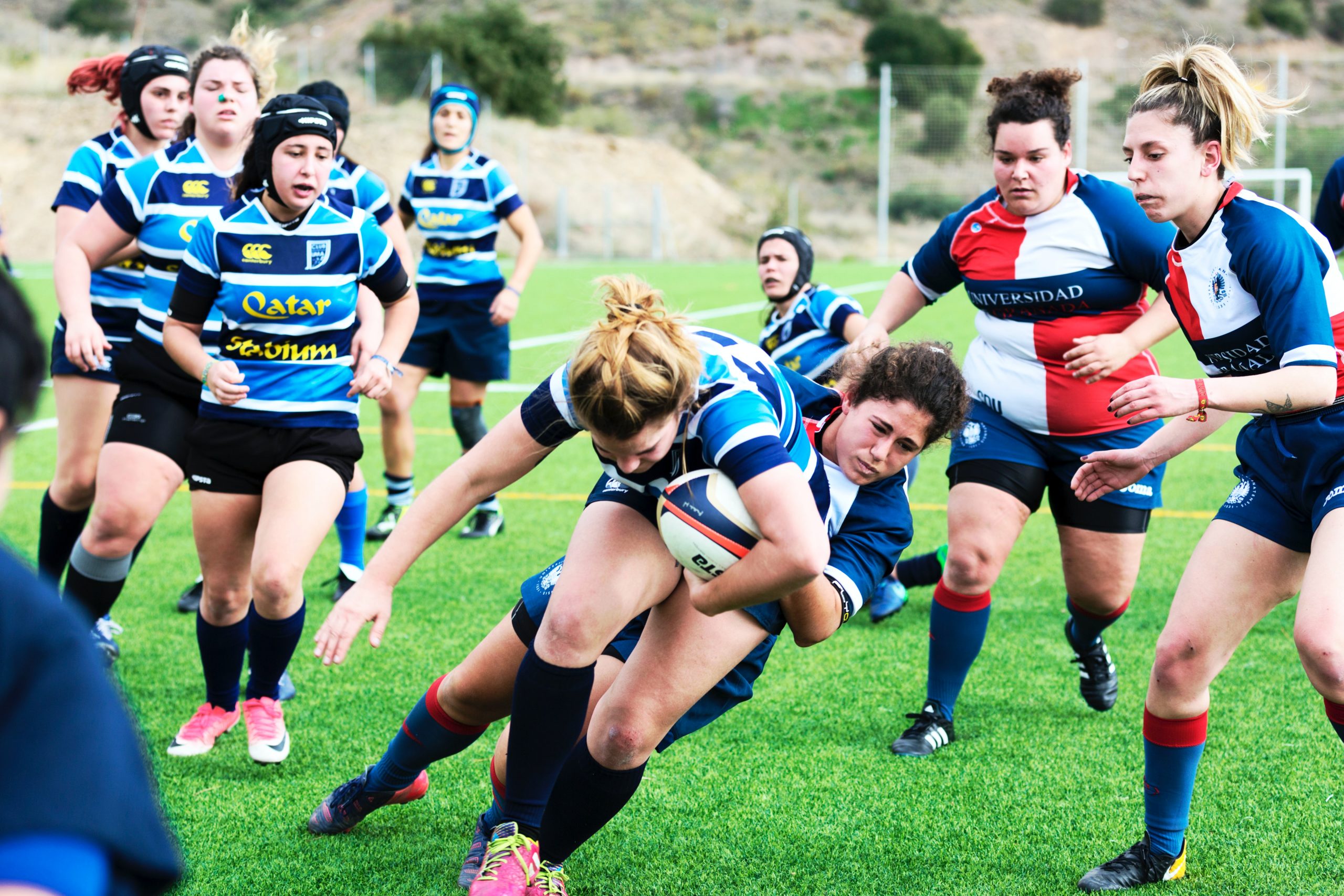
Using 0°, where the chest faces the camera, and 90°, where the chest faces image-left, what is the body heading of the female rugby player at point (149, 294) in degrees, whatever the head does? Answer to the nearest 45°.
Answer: approximately 0°

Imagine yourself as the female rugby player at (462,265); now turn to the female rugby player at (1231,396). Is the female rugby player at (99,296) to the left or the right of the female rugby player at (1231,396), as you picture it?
right

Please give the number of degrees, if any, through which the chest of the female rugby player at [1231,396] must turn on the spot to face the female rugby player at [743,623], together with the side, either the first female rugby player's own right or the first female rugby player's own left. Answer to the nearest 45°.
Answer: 0° — they already face them

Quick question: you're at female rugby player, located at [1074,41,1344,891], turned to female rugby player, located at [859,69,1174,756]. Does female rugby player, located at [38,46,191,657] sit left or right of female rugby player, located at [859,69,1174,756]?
left

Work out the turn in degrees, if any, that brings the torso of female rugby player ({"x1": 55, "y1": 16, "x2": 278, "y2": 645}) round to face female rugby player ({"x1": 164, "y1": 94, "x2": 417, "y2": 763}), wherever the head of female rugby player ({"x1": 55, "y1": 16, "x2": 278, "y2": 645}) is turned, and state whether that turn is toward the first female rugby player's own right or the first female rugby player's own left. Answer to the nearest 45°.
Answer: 0° — they already face them

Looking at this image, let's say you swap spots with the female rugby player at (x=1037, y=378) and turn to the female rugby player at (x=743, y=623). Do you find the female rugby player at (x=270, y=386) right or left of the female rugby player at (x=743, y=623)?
right

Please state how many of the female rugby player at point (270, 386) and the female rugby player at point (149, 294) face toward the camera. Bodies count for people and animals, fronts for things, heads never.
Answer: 2

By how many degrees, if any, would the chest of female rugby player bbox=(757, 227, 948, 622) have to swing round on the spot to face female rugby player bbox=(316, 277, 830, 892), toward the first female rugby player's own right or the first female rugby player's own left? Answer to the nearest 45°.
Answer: approximately 45° to the first female rugby player's own left

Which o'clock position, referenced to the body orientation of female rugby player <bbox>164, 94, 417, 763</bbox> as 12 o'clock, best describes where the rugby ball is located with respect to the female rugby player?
The rugby ball is roughly at 11 o'clock from the female rugby player.

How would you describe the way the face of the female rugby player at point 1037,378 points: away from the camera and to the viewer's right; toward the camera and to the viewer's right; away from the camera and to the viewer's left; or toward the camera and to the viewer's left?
toward the camera and to the viewer's left

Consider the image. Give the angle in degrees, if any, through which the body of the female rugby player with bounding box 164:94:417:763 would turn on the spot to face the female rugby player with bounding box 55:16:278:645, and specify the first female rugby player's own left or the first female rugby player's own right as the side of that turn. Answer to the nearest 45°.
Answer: approximately 135° to the first female rugby player's own right

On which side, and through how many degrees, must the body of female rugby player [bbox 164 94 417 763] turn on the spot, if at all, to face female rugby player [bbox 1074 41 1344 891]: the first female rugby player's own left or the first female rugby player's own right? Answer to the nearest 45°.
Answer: approximately 45° to the first female rugby player's own left
